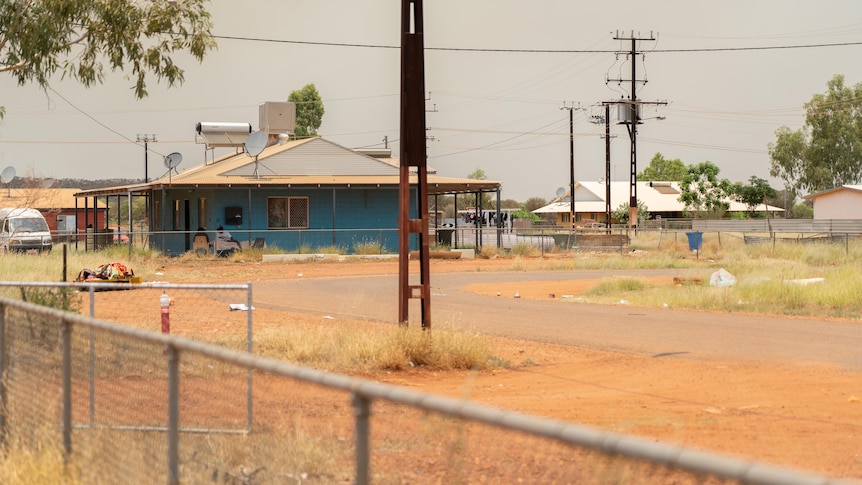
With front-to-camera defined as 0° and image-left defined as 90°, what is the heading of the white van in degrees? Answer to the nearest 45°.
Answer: approximately 315°

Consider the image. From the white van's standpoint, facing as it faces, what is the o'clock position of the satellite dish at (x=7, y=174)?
The satellite dish is roughly at 7 o'clock from the white van.

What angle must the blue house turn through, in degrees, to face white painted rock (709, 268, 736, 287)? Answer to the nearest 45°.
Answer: approximately 45° to its left

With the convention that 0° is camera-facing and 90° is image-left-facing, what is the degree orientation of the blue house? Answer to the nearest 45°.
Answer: approximately 0°

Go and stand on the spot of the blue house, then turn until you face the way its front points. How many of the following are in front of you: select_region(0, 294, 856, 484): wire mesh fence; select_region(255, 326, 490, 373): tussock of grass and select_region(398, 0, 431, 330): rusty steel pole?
3

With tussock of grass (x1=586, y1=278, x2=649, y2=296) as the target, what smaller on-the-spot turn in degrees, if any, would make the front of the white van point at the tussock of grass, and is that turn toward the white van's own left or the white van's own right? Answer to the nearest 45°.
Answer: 0° — it already faces it

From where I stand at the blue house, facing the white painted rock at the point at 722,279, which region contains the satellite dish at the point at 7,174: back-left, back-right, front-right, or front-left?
back-right

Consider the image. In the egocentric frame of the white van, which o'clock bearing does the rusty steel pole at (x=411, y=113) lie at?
The rusty steel pole is roughly at 1 o'clock from the white van.

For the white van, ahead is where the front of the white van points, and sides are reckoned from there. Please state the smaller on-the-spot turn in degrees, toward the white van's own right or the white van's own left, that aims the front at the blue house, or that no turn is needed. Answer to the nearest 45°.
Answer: approximately 45° to the white van's own left

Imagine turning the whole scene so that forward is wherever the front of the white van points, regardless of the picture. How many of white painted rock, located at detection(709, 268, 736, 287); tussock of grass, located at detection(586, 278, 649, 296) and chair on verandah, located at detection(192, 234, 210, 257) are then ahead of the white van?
3

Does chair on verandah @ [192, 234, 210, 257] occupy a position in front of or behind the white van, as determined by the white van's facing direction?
in front

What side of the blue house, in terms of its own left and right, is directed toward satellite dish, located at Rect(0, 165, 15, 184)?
right

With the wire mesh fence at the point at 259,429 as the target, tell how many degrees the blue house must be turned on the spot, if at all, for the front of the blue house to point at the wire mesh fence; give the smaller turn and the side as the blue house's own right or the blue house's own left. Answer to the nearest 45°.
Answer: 0° — it already faces it

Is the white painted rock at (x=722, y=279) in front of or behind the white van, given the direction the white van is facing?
in front

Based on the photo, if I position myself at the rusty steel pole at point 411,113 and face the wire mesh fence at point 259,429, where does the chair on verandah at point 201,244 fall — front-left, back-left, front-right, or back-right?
back-right

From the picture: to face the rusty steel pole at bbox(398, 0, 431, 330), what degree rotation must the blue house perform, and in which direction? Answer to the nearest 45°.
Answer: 0° — it already faces it
